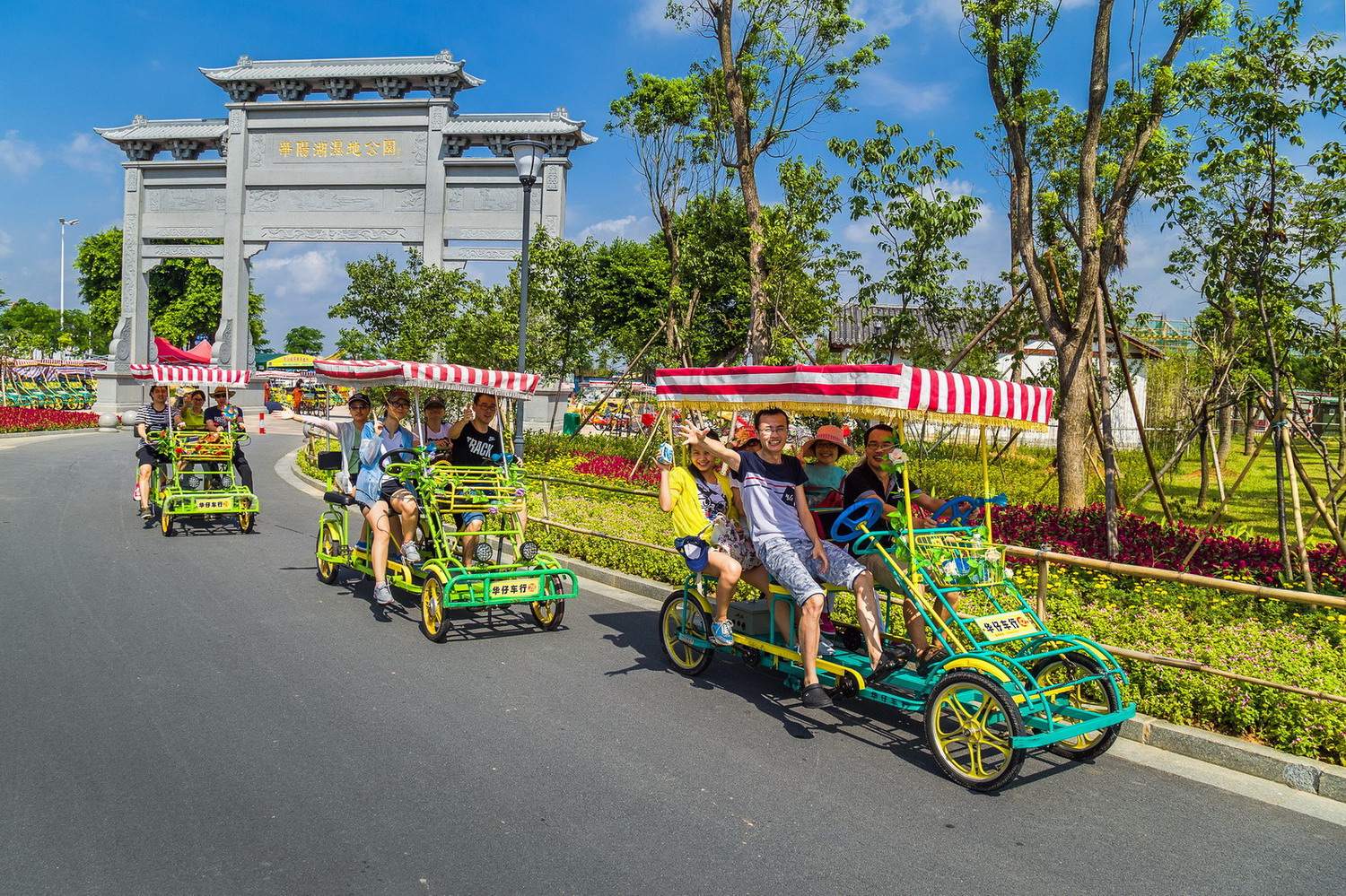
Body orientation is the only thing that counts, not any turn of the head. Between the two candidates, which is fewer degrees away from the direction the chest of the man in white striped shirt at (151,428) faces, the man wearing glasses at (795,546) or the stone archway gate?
the man wearing glasses

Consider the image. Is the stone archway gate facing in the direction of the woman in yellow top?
yes

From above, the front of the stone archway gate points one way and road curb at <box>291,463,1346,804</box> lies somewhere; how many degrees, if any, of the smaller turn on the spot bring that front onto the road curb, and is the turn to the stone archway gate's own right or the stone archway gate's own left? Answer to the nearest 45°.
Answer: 0° — it already faces it

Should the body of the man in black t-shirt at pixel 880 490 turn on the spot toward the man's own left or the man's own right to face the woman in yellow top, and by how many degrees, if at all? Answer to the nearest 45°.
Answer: approximately 135° to the man's own right

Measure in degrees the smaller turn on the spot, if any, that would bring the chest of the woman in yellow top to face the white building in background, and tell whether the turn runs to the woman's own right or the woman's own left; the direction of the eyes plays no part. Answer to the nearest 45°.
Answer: approximately 90° to the woman's own left

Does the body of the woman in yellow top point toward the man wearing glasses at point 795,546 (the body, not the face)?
yes

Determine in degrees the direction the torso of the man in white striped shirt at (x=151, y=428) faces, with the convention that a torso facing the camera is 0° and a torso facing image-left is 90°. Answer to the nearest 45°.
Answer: approximately 0°

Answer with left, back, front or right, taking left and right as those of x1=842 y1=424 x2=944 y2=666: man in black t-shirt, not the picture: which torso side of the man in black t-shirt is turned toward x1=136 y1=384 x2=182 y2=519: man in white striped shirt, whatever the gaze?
back

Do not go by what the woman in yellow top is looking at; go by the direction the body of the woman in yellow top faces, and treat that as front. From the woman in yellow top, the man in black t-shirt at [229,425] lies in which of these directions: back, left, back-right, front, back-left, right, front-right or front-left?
back

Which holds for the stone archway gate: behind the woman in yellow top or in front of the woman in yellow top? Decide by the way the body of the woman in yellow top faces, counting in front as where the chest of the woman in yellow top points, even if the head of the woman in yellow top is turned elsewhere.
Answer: behind

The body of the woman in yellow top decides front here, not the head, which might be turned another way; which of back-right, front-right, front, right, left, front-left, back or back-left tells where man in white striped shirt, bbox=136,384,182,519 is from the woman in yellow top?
back

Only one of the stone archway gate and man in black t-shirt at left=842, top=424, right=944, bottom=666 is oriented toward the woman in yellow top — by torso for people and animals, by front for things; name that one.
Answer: the stone archway gate

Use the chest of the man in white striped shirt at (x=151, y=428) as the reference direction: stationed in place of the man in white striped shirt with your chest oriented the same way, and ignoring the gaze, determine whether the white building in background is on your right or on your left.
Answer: on your left

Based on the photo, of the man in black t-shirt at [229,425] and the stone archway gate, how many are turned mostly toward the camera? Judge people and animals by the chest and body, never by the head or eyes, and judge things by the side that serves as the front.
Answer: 2

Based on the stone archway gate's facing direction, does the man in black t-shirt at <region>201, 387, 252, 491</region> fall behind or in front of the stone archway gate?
in front

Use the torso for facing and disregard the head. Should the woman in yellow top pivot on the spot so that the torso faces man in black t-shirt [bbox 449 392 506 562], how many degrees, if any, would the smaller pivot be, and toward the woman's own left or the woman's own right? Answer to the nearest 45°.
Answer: approximately 180°
